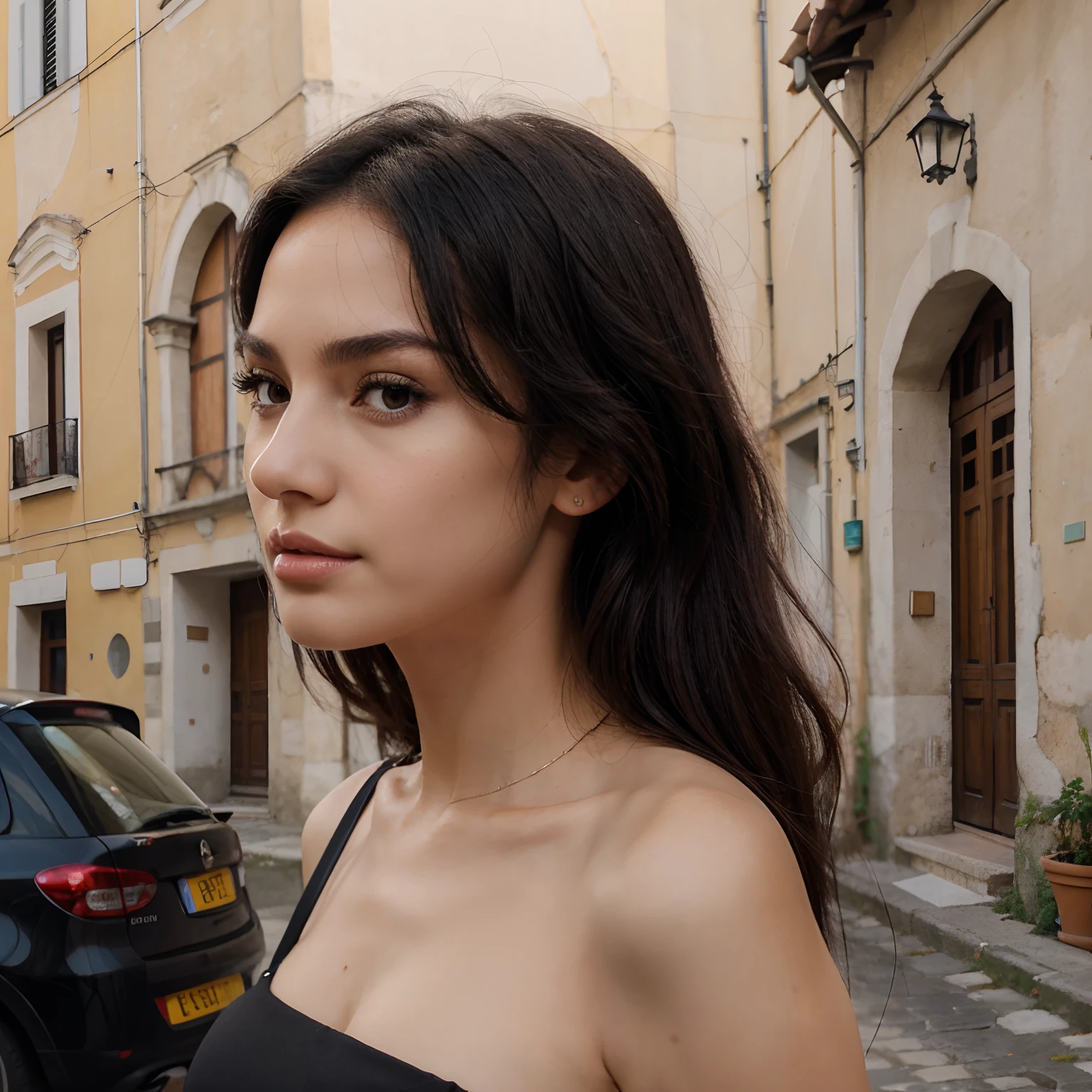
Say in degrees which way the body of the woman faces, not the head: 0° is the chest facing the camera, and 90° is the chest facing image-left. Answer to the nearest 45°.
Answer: approximately 45°

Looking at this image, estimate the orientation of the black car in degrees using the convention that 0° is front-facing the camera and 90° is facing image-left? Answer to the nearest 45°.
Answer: approximately 135°

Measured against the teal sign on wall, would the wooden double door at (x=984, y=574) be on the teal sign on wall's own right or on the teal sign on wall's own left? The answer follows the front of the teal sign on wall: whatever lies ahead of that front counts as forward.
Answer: on the teal sign on wall's own left

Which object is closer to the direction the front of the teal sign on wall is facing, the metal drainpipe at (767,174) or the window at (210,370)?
the window

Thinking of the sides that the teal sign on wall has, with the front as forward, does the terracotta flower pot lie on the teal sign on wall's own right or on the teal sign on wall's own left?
on the teal sign on wall's own left

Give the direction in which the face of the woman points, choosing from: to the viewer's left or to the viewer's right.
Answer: to the viewer's left

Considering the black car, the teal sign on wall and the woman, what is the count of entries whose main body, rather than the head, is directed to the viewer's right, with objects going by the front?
0

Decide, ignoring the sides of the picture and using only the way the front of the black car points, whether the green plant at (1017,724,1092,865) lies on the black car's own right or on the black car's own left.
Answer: on the black car's own right

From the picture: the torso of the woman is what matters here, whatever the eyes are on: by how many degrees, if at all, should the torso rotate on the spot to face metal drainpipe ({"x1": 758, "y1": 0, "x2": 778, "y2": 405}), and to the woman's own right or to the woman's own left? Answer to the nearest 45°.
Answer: approximately 135° to the woman's own right

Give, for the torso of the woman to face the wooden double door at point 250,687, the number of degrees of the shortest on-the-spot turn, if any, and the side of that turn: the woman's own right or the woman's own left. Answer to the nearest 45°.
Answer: approximately 135° to the woman's own right

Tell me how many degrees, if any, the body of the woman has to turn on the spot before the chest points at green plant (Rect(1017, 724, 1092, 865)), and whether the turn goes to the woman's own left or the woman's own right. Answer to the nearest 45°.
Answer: approximately 180°

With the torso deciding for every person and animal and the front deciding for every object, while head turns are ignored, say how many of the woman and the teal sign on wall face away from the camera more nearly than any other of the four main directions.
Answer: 0
